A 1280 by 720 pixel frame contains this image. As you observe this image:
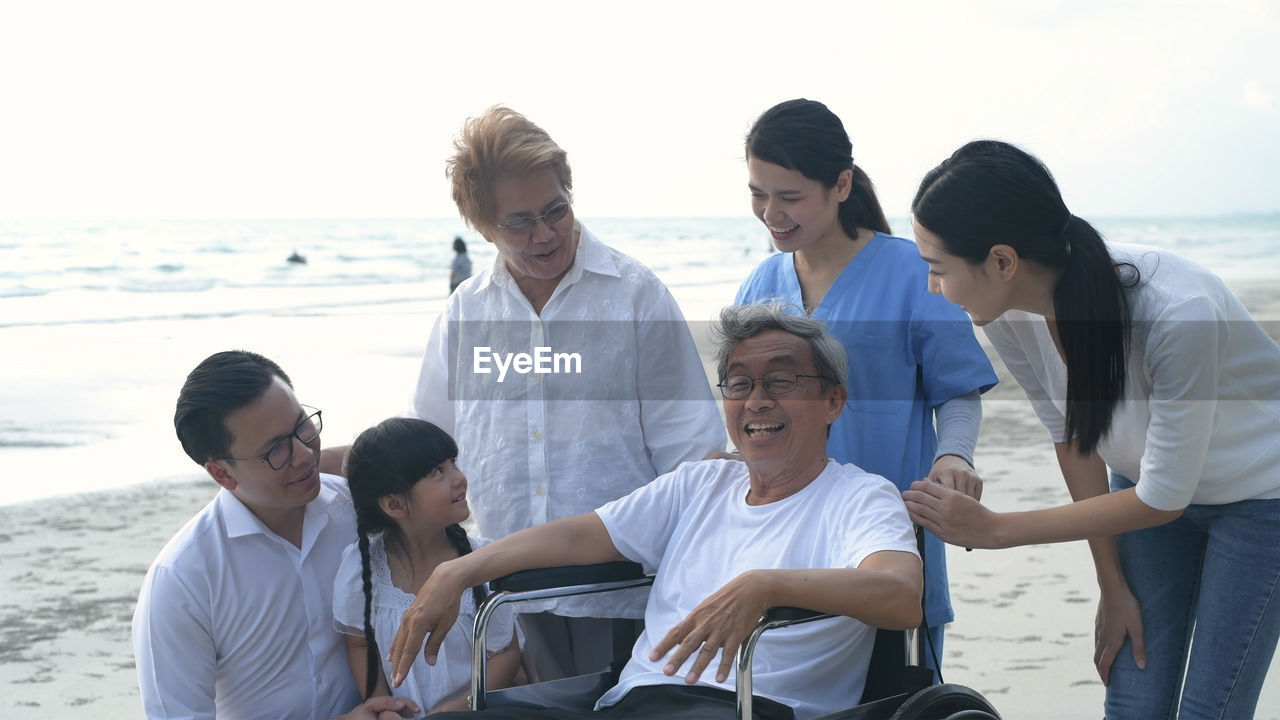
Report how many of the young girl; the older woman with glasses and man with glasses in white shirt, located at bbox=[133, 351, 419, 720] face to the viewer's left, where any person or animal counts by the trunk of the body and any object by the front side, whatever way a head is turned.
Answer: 0

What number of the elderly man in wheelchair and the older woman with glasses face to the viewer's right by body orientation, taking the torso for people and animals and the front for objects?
0

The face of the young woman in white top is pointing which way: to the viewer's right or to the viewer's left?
to the viewer's left

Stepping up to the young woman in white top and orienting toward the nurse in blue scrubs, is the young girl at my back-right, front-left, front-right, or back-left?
front-left

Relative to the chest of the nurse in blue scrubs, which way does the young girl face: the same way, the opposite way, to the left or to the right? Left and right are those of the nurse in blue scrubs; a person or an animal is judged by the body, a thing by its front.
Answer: to the left

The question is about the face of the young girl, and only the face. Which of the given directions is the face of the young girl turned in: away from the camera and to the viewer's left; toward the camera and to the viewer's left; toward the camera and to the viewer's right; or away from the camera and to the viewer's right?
toward the camera and to the viewer's right

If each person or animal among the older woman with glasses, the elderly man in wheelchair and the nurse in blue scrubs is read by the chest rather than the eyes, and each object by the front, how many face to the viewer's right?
0

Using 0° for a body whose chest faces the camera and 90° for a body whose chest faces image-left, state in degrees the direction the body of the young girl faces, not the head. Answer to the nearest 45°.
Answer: approximately 315°

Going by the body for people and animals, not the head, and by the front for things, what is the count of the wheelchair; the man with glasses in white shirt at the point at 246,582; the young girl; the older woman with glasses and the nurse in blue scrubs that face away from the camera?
0

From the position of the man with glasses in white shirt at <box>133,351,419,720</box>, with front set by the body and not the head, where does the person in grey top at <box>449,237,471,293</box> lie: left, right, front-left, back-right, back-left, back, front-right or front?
back-left

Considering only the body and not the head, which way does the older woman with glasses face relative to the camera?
toward the camera

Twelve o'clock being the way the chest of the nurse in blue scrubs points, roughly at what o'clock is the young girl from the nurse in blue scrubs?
The young girl is roughly at 1 o'clock from the nurse in blue scrubs.

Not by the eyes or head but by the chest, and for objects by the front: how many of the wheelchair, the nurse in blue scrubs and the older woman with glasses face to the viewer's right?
0

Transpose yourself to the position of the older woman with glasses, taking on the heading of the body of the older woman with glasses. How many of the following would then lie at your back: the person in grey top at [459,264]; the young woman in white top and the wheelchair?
1

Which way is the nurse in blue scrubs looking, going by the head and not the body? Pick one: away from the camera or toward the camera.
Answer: toward the camera
